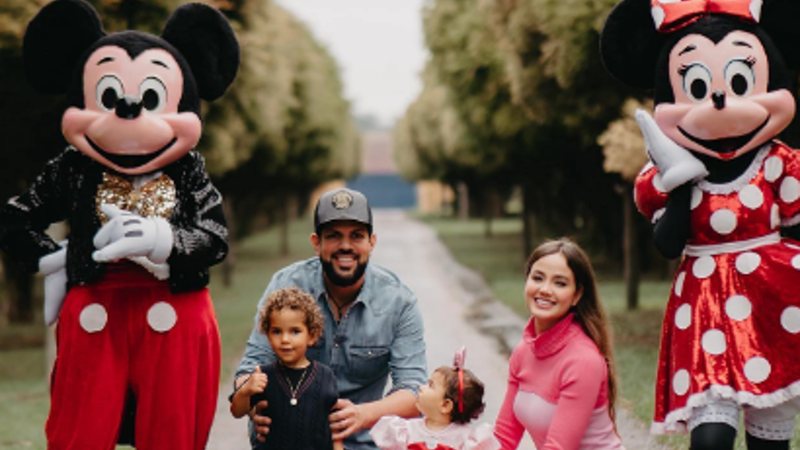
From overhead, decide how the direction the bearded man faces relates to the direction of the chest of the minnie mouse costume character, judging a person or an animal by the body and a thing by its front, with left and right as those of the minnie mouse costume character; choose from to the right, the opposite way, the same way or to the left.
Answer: the same way

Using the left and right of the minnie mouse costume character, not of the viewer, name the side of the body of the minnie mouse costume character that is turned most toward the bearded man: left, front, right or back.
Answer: right

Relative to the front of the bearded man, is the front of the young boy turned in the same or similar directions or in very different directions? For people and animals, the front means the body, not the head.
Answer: same or similar directions

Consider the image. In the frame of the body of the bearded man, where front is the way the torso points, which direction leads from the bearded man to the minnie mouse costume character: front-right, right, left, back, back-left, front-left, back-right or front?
left

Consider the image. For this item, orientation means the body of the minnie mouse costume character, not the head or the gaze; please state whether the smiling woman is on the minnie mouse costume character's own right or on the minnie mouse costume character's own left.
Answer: on the minnie mouse costume character's own right

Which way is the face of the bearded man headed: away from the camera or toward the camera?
toward the camera

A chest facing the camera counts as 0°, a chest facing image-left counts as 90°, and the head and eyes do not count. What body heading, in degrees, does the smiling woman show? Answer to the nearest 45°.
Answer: approximately 45°

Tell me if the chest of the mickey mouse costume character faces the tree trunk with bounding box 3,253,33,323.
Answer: no

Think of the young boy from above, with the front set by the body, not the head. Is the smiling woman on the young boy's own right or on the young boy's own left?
on the young boy's own left

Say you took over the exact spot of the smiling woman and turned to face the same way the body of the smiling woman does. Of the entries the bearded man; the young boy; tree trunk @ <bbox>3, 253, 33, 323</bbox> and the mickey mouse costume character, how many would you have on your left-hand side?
0

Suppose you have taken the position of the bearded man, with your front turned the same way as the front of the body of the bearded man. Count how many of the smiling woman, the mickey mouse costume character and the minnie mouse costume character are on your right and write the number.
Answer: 1

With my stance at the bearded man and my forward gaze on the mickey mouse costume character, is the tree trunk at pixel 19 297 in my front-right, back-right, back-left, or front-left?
front-right

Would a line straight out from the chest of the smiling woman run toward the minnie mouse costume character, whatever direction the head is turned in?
no

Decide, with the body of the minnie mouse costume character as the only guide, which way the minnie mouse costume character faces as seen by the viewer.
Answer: toward the camera

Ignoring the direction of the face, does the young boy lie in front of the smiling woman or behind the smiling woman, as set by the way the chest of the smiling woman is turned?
in front

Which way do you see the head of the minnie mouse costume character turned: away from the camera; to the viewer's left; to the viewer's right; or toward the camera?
toward the camera

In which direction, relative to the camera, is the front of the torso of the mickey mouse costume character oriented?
toward the camera

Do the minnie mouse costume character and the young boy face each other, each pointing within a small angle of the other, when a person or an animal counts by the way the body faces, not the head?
no

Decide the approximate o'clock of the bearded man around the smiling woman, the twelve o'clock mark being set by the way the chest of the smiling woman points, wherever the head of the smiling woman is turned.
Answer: The bearded man is roughly at 2 o'clock from the smiling woman.

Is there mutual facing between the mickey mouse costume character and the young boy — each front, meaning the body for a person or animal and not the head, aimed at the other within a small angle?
no

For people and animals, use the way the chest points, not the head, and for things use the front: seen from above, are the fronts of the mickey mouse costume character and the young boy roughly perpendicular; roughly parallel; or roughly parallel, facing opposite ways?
roughly parallel
